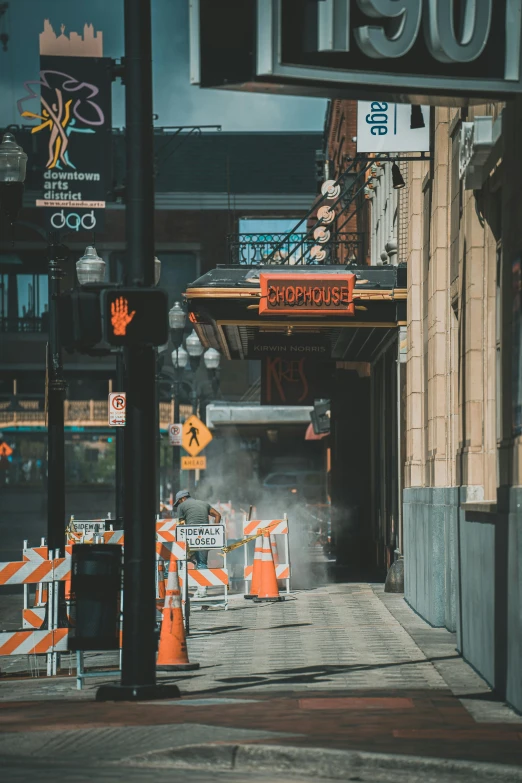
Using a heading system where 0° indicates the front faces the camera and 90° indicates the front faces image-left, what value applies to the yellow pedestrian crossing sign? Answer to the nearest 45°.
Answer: approximately 0°

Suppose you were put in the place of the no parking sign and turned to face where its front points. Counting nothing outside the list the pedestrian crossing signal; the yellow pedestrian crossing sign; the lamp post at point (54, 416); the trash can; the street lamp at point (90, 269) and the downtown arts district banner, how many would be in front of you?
5

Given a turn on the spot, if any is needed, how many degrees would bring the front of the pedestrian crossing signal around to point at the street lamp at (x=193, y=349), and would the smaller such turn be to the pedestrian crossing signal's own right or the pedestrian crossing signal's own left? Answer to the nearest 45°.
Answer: approximately 180°
